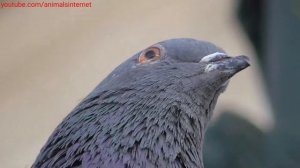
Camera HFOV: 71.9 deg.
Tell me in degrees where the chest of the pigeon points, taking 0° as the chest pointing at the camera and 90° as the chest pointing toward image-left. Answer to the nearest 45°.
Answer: approximately 270°
